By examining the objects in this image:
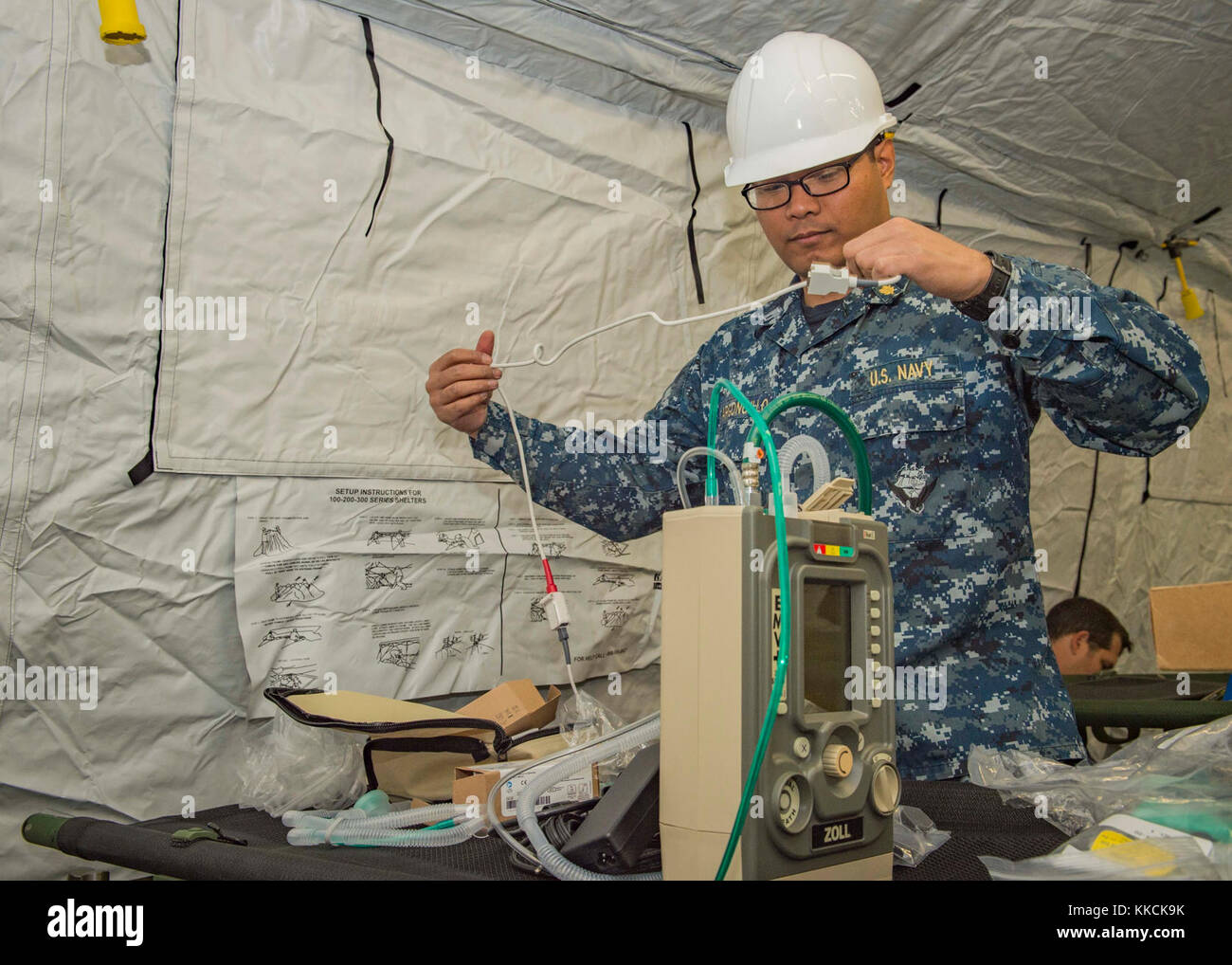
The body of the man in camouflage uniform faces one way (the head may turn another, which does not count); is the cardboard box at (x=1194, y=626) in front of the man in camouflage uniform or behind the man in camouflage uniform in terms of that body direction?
behind

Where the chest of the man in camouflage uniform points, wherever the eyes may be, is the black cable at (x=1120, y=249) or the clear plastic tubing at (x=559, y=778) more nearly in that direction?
the clear plastic tubing

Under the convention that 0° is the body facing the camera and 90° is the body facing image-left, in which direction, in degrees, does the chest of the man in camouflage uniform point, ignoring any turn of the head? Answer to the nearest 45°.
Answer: approximately 45°

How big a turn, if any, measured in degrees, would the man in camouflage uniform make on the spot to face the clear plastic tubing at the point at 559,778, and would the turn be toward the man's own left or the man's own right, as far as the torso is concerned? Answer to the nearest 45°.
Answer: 0° — they already face it

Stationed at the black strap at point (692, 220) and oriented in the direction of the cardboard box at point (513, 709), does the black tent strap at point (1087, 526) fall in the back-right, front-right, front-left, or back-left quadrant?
back-left
